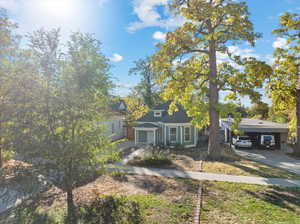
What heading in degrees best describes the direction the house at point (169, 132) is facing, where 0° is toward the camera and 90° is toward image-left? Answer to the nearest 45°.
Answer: approximately 0°

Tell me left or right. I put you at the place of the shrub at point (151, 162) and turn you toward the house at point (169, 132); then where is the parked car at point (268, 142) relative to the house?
right

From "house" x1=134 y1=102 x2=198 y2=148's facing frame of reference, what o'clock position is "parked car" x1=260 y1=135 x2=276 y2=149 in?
The parked car is roughly at 9 o'clock from the house.

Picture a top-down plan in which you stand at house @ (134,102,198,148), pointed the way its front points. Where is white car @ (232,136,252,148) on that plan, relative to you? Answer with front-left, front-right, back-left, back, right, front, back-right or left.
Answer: left

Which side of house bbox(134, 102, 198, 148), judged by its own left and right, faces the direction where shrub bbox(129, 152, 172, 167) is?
front
